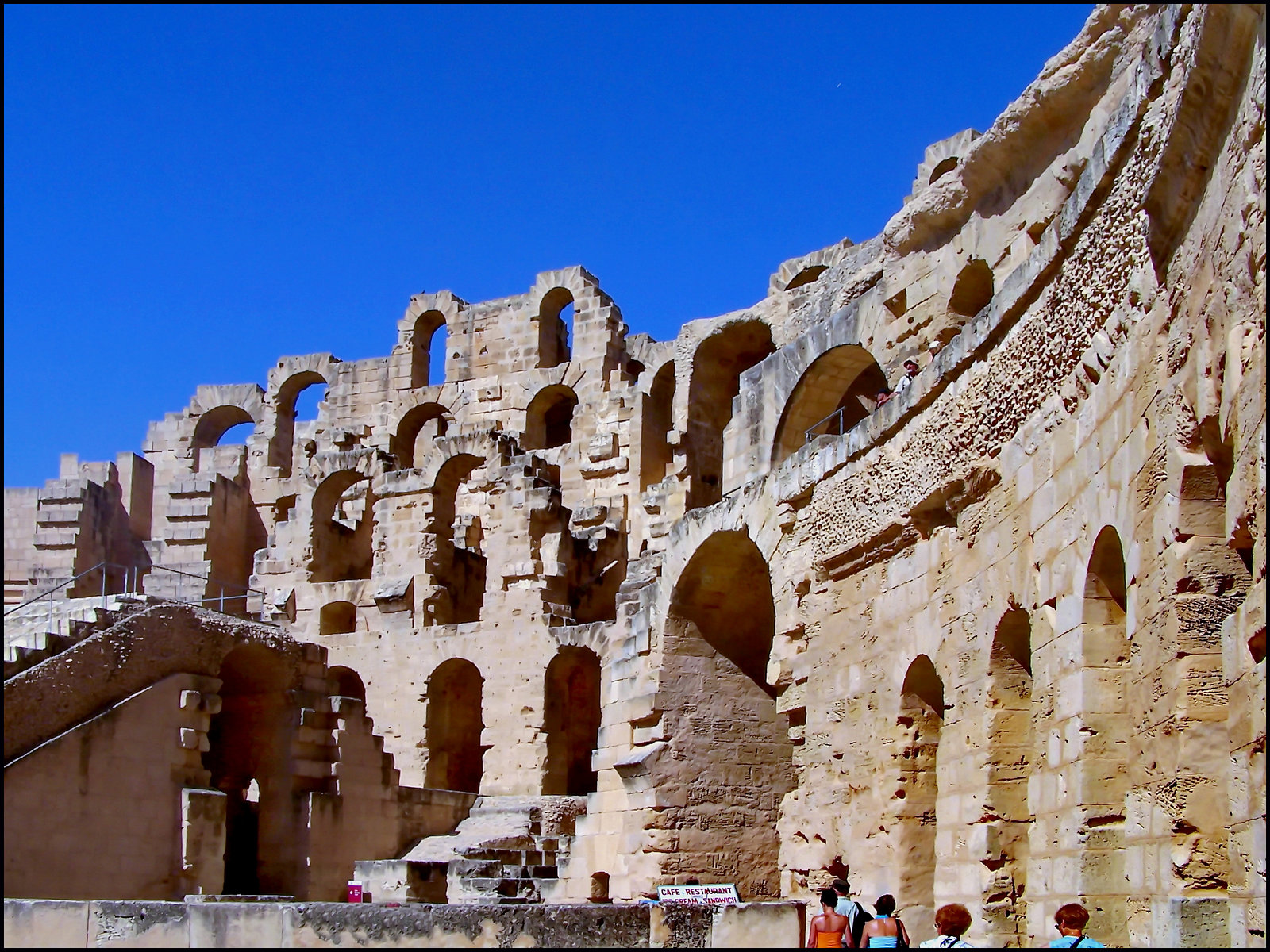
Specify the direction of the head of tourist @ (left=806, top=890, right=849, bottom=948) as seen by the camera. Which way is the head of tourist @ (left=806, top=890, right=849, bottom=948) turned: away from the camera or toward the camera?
away from the camera

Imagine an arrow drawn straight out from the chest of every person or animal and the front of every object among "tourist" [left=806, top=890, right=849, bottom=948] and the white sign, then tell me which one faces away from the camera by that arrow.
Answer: the tourist

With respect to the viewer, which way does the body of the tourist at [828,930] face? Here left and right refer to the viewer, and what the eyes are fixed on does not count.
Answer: facing away from the viewer

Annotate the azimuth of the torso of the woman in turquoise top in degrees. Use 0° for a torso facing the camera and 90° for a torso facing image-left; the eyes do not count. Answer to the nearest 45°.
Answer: approximately 180°

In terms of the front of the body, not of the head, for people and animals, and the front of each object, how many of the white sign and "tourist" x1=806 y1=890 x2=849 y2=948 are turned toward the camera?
1

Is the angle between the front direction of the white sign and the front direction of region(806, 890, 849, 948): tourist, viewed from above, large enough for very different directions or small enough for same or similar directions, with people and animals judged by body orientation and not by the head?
very different directions
